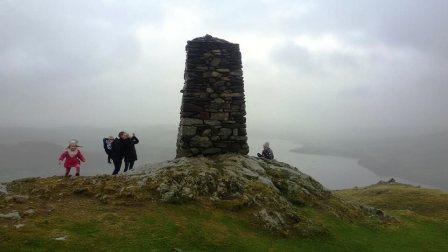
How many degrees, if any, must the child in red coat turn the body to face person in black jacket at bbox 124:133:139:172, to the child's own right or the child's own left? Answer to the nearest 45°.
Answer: approximately 135° to the child's own left

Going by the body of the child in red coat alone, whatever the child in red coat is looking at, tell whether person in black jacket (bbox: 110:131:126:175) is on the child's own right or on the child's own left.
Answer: on the child's own left

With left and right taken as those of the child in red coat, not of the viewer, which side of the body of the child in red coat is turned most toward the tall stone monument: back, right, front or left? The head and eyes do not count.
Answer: left

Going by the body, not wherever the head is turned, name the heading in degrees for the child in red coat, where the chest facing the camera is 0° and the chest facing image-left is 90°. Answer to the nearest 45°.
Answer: approximately 0°
